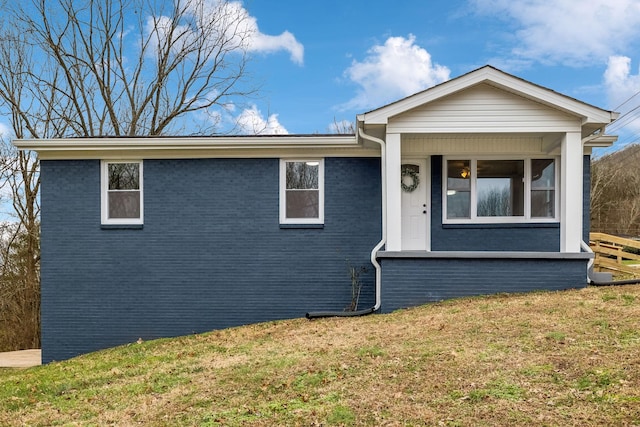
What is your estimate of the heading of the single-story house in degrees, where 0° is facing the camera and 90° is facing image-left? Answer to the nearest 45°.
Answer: approximately 0°

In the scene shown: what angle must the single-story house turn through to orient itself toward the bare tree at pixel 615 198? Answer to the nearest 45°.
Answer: approximately 135° to its left

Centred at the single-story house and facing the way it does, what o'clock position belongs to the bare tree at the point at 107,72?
The bare tree is roughly at 5 o'clock from the single-story house.

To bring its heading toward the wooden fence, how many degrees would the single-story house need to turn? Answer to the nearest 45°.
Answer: approximately 90° to its left
